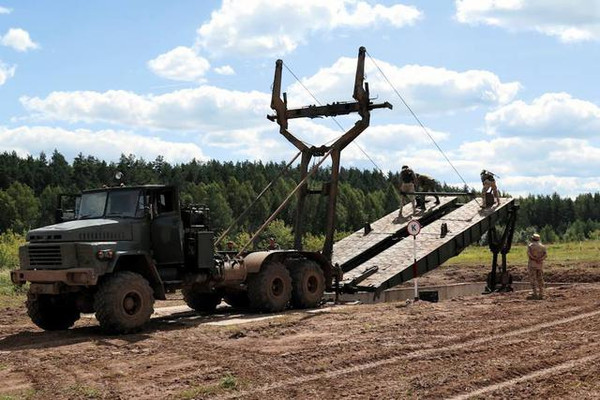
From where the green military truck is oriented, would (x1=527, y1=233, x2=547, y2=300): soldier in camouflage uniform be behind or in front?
behind

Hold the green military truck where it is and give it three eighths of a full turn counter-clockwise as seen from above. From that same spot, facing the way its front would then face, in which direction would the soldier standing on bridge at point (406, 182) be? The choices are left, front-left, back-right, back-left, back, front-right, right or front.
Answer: front-left

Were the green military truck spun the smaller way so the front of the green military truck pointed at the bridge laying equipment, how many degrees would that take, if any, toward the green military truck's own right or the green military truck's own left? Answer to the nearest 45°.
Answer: approximately 180°

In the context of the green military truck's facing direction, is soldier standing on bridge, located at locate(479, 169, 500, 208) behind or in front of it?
behind

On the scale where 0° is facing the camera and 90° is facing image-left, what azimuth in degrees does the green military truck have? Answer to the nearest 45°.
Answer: approximately 45°

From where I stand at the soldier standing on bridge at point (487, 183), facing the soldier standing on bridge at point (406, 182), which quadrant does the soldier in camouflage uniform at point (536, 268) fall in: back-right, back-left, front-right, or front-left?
back-left
